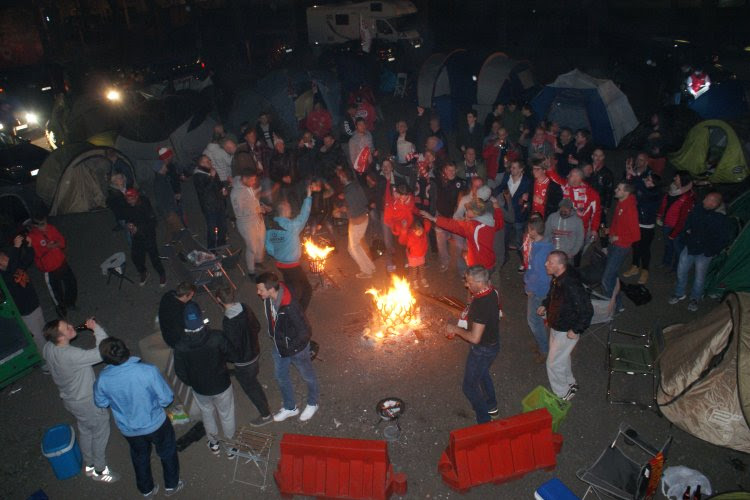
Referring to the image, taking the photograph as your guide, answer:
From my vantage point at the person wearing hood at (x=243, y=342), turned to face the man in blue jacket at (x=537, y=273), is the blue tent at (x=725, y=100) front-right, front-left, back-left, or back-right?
front-left

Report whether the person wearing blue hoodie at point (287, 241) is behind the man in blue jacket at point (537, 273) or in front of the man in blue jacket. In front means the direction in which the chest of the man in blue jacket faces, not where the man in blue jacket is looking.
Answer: in front

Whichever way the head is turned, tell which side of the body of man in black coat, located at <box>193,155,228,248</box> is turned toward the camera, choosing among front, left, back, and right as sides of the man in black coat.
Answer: right

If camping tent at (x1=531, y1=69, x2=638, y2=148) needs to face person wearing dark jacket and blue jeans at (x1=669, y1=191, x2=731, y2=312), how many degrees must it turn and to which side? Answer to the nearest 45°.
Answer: approximately 45° to its left

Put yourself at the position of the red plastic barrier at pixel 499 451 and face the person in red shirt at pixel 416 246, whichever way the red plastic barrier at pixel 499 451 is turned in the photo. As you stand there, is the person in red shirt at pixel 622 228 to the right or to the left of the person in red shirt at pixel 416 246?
right

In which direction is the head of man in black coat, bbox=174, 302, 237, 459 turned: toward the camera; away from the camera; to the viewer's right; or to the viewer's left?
away from the camera

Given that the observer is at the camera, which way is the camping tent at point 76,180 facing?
facing the viewer and to the right of the viewer

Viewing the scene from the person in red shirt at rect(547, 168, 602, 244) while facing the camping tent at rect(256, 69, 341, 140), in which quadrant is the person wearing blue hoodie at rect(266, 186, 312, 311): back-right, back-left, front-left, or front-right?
front-left

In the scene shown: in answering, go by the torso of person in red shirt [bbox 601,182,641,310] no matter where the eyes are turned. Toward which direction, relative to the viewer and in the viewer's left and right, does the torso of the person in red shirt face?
facing to the left of the viewer

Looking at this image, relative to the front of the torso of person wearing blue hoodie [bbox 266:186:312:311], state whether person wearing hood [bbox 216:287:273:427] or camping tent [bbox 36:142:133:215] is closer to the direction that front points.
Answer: the camping tent

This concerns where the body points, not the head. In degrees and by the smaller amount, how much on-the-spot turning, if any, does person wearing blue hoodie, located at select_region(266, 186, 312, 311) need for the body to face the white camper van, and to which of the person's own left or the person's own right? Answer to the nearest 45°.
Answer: approximately 45° to the person's own left

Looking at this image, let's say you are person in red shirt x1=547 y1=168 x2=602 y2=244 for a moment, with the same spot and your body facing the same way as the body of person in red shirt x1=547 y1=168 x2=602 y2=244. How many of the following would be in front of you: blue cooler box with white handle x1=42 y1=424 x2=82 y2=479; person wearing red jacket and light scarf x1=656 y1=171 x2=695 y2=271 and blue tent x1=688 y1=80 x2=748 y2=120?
1

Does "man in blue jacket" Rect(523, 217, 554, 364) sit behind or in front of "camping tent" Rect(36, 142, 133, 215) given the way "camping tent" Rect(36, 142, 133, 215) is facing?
in front

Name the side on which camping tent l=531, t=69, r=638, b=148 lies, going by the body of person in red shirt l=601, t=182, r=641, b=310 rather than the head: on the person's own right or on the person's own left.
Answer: on the person's own right

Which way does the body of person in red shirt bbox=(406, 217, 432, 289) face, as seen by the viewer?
toward the camera
